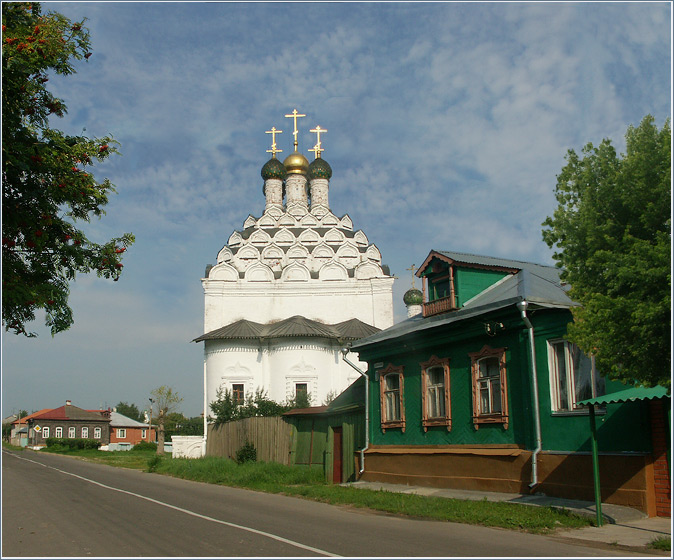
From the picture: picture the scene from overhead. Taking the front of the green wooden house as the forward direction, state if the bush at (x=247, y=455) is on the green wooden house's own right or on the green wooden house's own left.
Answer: on the green wooden house's own right
